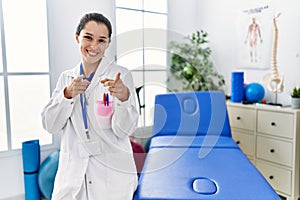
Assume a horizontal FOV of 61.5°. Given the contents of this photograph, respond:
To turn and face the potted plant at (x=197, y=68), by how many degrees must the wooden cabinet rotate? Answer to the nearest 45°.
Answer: approximately 90° to its right

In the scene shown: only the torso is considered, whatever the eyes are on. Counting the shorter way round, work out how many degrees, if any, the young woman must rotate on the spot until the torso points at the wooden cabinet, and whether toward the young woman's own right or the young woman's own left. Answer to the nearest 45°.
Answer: approximately 135° to the young woman's own left

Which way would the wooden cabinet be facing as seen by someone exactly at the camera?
facing the viewer and to the left of the viewer

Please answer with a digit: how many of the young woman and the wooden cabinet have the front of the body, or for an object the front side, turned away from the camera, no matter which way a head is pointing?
0

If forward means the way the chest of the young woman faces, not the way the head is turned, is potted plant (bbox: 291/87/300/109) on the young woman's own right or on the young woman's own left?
on the young woman's own left

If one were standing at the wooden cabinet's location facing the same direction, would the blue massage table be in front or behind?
in front

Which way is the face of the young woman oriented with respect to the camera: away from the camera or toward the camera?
toward the camera

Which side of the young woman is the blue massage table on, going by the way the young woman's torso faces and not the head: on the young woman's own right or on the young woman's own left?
on the young woman's own left

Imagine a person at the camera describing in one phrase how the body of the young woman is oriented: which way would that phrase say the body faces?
toward the camera
